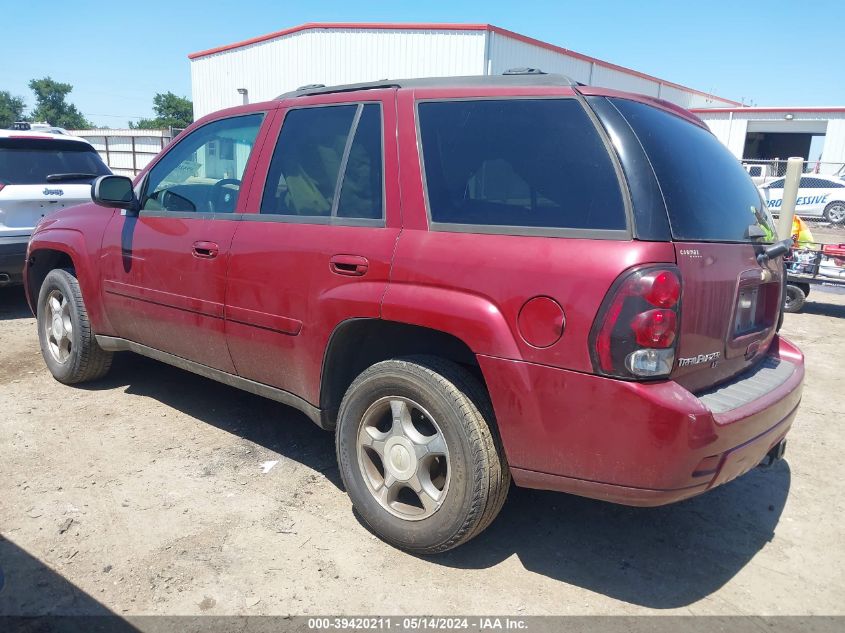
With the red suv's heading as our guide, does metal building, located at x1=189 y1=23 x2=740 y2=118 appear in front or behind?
in front

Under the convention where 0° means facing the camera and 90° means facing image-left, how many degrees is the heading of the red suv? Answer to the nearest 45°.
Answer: approximately 135°

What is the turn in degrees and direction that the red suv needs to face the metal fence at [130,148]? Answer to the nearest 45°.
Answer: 0° — it already faces it

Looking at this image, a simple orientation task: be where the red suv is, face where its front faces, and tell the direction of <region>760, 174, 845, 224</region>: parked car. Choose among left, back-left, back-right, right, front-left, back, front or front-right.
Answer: right

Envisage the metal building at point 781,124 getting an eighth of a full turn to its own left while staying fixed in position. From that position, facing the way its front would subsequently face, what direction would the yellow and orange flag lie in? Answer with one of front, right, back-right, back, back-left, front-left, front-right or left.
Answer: front-right

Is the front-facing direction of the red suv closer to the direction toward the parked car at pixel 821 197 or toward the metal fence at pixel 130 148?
the metal fence

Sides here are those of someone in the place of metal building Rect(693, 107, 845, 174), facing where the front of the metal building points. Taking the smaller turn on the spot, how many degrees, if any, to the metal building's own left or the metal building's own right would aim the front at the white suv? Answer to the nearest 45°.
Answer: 0° — it already faces it

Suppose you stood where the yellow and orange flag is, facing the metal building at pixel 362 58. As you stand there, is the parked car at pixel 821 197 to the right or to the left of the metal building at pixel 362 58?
right

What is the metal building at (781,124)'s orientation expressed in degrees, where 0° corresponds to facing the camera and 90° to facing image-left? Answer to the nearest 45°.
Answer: approximately 0°

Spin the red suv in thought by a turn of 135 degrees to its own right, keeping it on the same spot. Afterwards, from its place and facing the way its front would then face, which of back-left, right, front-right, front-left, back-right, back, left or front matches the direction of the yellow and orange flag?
front-left

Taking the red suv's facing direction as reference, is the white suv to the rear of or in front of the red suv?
in front

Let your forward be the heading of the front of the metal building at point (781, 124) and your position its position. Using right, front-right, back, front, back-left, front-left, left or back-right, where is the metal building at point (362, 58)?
front-right
